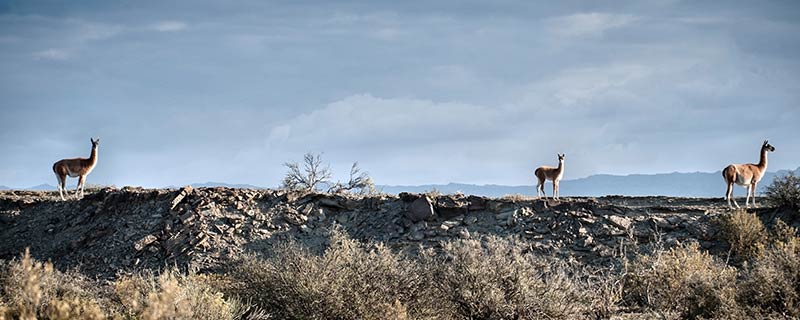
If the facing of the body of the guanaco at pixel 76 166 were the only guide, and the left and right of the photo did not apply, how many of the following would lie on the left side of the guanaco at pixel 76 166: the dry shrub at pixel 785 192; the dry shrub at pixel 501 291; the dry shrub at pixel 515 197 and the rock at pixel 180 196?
0

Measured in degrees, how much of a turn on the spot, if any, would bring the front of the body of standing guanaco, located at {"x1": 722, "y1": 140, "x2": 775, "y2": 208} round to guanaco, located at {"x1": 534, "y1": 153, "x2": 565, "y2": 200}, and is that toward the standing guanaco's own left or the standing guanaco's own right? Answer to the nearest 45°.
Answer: approximately 180°

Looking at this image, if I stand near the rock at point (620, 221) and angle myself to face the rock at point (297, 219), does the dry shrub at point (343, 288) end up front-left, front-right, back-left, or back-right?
front-left

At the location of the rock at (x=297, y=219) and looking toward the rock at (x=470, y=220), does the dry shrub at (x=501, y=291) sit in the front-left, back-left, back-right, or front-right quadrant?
front-right

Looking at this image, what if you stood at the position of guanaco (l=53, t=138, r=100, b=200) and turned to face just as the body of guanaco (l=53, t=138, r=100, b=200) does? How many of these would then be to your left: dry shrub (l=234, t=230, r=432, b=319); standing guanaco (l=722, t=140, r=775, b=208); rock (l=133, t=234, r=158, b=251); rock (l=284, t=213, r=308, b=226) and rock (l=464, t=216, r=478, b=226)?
0

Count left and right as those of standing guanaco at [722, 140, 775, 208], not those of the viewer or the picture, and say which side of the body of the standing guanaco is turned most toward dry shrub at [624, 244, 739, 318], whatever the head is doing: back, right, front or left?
right

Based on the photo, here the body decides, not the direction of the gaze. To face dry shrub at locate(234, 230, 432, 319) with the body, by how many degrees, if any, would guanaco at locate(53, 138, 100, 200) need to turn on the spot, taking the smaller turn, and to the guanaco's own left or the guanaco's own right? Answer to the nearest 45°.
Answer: approximately 90° to the guanaco's own right

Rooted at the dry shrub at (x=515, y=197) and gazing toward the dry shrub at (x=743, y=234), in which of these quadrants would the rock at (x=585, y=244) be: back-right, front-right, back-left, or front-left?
front-right

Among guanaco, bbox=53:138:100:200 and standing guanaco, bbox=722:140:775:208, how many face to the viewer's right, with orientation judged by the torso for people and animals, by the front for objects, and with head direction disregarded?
2

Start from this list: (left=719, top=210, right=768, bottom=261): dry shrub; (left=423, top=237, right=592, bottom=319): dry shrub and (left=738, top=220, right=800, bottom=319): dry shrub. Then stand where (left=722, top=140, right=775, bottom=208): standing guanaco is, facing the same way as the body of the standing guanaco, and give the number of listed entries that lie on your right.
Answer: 3

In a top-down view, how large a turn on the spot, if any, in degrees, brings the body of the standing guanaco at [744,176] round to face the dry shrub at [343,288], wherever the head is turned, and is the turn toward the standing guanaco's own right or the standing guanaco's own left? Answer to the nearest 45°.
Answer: approximately 90° to the standing guanaco's own right

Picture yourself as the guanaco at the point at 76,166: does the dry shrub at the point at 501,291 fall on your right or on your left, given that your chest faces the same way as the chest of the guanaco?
on your right

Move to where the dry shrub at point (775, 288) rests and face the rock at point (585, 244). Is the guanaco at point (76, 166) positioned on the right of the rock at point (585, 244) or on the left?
left

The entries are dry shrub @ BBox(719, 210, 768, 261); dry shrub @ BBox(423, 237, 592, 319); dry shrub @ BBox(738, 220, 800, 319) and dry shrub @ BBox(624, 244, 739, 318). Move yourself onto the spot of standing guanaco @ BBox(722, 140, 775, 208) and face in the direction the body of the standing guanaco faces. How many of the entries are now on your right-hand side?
4

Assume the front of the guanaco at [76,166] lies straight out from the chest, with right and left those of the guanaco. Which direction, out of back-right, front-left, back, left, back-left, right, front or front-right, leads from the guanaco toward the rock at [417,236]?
front-right

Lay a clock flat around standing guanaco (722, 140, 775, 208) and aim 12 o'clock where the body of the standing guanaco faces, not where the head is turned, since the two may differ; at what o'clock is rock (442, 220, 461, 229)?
The rock is roughly at 5 o'clock from the standing guanaco.

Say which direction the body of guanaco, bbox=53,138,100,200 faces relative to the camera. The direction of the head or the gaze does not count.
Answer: to the viewer's right

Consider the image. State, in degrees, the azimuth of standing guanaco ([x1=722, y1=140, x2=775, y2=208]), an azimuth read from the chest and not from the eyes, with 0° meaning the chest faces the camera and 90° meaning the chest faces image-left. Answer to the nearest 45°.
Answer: approximately 270°

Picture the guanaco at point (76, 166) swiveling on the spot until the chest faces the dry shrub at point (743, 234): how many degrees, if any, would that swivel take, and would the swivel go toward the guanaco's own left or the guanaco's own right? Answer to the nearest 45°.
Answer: approximately 45° to the guanaco's own right
